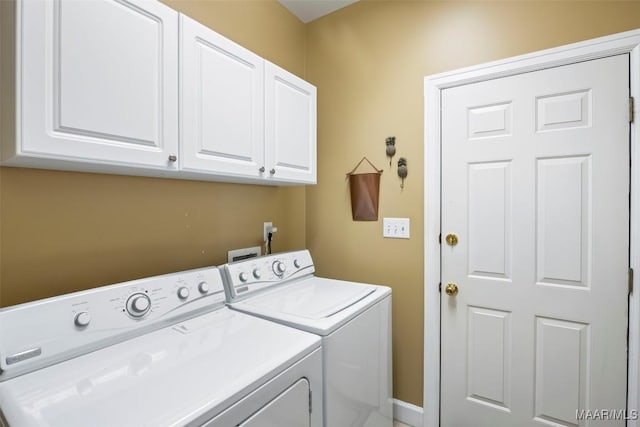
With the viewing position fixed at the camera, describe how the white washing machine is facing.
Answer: facing the viewer and to the right of the viewer

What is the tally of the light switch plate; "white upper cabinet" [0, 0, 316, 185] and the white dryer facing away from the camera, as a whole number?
0

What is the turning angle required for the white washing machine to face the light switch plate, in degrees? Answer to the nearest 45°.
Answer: approximately 90° to its left

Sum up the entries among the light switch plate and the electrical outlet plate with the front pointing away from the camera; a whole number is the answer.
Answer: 0

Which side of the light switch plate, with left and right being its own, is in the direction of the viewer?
front

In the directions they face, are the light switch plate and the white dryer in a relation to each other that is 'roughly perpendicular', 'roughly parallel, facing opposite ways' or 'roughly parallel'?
roughly perpendicular

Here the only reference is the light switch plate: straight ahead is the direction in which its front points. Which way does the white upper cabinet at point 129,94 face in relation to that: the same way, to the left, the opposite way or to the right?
to the left

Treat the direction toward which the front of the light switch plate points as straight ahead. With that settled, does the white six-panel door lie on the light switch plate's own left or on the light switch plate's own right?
on the light switch plate's own left

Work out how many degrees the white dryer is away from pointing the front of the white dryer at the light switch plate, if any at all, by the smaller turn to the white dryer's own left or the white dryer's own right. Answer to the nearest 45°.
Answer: approximately 45° to the white dryer's own left
